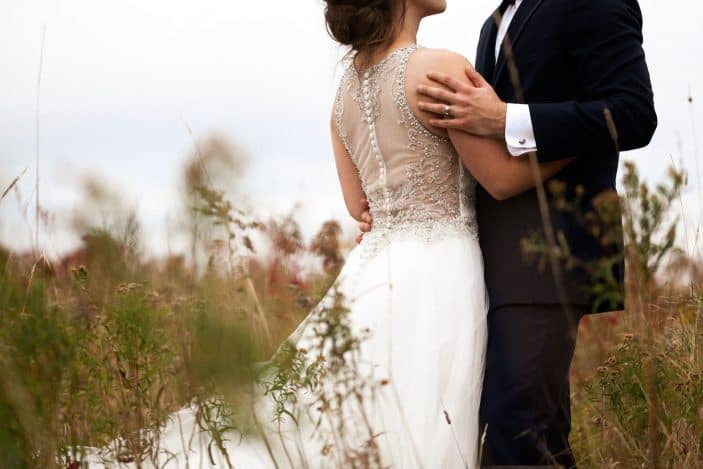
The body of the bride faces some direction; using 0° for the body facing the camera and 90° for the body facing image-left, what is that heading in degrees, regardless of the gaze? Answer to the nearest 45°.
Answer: approximately 225°

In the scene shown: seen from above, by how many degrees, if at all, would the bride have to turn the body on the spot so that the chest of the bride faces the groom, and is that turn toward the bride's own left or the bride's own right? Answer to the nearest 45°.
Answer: approximately 45° to the bride's own right

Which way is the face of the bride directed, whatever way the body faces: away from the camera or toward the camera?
away from the camera
